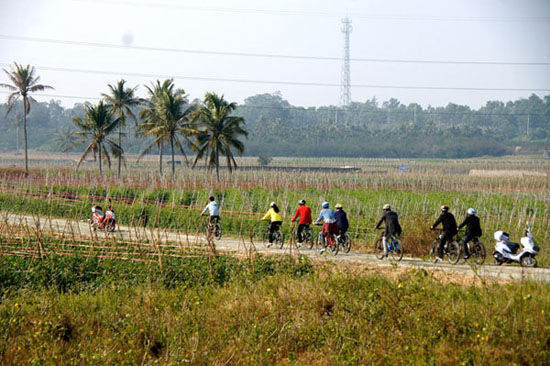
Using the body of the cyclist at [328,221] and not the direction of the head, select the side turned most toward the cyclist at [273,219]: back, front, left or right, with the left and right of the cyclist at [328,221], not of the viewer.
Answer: front

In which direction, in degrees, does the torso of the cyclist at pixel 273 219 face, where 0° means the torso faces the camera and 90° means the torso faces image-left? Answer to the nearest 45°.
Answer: approximately 135°

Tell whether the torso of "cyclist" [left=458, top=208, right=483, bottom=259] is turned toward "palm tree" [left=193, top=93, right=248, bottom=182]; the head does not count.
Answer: yes

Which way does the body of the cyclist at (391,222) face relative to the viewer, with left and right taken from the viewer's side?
facing away from the viewer and to the left of the viewer

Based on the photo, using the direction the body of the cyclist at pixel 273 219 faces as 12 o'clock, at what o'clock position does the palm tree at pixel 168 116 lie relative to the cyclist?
The palm tree is roughly at 1 o'clock from the cyclist.

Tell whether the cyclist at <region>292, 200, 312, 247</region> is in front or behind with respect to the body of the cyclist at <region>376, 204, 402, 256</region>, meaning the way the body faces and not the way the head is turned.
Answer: in front

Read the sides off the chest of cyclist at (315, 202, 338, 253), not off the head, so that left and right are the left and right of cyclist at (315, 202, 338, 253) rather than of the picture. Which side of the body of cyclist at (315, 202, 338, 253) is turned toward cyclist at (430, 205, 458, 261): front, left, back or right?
back

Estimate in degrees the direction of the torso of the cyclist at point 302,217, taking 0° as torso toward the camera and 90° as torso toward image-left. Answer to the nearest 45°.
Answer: approximately 135°

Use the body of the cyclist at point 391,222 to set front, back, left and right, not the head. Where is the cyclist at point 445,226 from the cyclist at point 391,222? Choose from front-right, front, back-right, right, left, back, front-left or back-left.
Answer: back-right

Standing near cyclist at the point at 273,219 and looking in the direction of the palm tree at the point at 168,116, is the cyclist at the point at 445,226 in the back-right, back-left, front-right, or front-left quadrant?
back-right

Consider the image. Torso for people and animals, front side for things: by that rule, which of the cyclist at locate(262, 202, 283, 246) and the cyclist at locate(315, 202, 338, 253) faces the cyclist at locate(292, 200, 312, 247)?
the cyclist at locate(315, 202, 338, 253)

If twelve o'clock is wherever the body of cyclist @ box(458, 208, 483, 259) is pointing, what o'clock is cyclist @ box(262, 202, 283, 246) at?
cyclist @ box(262, 202, 283, 246) is roughly at 11 o'clock from cyclist @ box(458, 208, 483, 259).

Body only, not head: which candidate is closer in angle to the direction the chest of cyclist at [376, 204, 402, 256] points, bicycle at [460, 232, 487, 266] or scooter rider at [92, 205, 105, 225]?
the scooter rider
